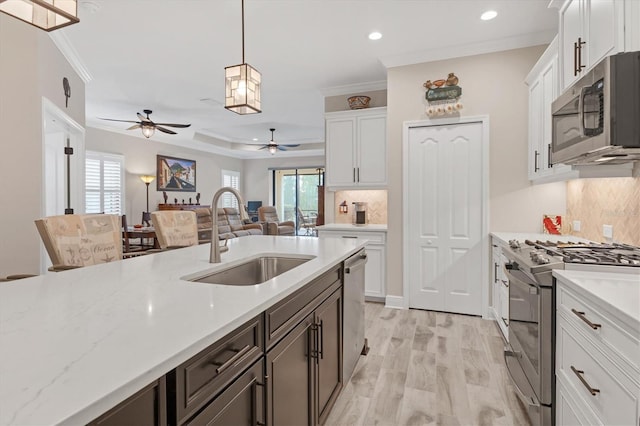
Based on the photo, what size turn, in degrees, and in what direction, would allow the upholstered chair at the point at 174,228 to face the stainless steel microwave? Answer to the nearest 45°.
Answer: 0° — it already faces it

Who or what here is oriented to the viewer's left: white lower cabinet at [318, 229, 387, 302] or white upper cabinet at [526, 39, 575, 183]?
the white upper cabinet

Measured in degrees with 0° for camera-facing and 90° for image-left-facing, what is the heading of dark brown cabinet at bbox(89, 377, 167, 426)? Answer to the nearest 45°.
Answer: approximately 315°

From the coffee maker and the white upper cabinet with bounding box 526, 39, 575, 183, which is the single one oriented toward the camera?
the coffee maker

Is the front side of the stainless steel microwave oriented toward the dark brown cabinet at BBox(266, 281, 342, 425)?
yes

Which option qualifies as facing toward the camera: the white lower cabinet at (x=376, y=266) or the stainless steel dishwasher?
the white lower cabinet

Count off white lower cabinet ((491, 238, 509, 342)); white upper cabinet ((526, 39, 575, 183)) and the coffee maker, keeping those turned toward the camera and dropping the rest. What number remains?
1

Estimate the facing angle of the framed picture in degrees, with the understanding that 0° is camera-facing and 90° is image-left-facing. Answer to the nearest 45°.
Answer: approximately 315°

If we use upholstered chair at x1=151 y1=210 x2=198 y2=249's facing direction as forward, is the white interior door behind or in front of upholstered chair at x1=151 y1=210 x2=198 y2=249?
in front

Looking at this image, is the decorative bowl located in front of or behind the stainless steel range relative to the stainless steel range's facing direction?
in front

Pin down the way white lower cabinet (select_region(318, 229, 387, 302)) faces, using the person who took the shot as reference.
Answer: facing the viewer

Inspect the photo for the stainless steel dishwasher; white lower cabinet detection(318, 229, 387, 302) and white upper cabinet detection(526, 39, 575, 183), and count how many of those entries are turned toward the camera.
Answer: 1

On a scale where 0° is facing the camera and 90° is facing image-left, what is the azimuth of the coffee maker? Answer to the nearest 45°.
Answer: approximately 0°
